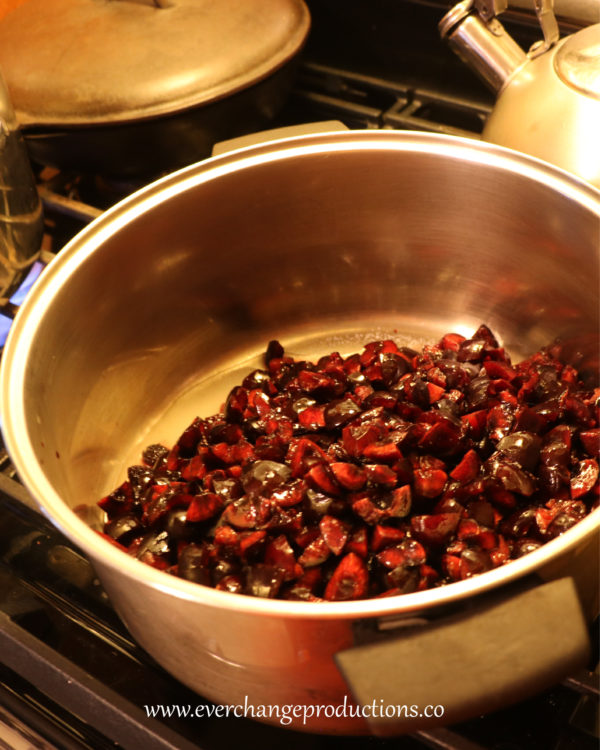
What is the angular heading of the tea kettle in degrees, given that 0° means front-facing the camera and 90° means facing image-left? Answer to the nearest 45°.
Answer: approximately 90°
